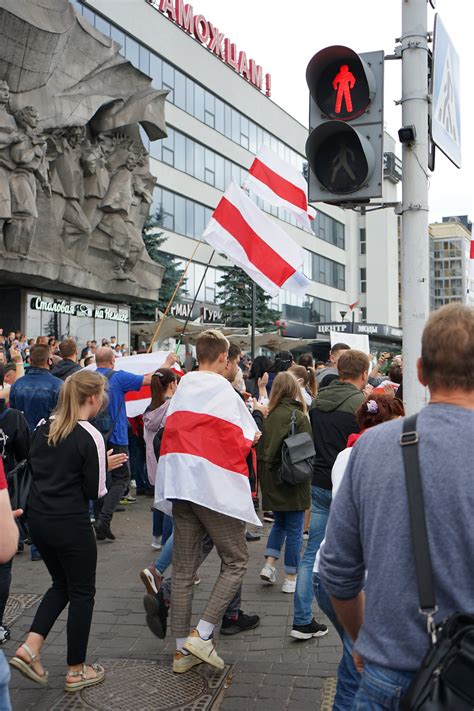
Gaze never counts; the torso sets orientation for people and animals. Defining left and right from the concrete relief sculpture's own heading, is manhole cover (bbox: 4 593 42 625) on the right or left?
on its right

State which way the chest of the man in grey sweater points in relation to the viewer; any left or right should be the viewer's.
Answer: facing away from the viewer

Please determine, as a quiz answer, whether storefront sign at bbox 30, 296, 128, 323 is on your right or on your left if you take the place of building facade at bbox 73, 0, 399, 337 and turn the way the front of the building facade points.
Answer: on your right

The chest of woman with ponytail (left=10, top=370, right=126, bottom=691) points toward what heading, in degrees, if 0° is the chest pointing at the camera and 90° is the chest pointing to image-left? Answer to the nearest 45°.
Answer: approximately 225°

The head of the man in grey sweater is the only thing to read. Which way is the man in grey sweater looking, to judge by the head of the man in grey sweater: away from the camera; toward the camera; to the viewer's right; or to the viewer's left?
away from the camera

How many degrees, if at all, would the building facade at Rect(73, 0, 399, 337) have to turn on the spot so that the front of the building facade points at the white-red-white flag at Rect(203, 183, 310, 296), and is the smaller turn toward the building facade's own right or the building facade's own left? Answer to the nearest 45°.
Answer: approximately 45° to the building facade's own right

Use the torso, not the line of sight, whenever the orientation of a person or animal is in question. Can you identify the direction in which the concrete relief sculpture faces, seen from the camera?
facing the viewer and to the right of the viewer

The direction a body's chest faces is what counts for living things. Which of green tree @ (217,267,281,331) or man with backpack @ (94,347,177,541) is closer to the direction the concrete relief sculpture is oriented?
the man with backpack

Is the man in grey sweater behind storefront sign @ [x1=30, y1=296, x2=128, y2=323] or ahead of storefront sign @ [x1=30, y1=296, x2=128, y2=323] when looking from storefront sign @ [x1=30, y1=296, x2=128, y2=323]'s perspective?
ahead

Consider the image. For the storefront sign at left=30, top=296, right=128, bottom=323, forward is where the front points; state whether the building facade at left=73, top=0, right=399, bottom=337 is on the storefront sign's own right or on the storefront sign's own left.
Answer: on the storefront sign's own left
